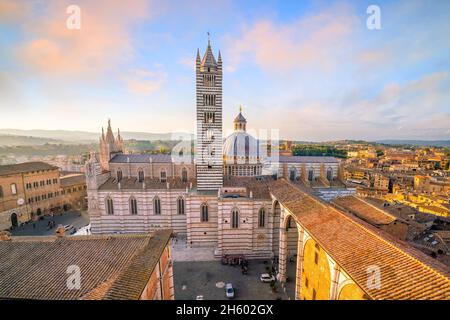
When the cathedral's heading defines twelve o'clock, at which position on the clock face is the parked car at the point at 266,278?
The parked car is roughly at 8 o'clock from the cathedral.

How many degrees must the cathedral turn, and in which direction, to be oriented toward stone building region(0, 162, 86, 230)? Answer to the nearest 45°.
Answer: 0° — it already faces it

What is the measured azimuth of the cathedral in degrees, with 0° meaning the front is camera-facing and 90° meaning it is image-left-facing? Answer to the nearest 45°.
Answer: approximately 90°

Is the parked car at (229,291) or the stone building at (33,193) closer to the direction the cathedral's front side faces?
the stone building

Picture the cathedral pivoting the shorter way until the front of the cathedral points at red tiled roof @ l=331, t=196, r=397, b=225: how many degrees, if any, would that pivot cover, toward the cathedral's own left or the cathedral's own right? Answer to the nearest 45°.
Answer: approximately 135° to the cathedral's own left

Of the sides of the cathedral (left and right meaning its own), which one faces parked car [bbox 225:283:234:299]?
left

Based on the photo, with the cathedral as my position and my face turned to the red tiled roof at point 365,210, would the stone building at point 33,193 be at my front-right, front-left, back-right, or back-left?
back-right

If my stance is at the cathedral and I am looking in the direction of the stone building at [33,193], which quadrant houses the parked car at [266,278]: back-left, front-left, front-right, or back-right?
back-left

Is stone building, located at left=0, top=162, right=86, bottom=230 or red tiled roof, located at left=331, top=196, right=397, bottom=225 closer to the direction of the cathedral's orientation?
the stone building
